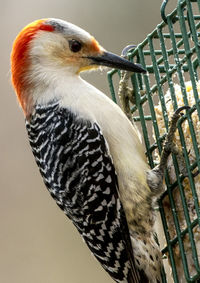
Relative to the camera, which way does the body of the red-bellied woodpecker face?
to the viewer's right
